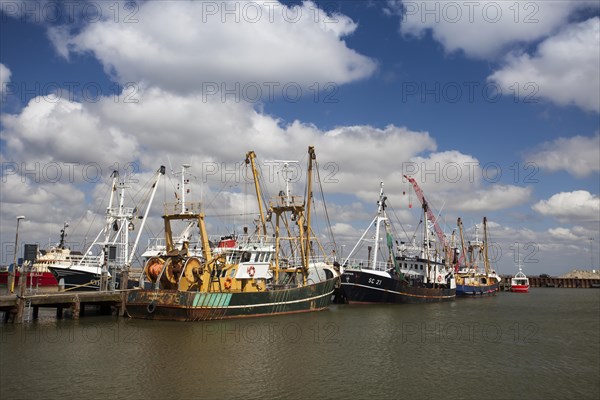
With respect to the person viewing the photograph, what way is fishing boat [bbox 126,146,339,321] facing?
facing away from the viewer and to the right of the viewer

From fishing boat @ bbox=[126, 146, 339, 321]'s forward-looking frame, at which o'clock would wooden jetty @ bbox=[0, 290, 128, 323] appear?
The wooden jetty is roughly at 7 o'clock from the fishing boat.
